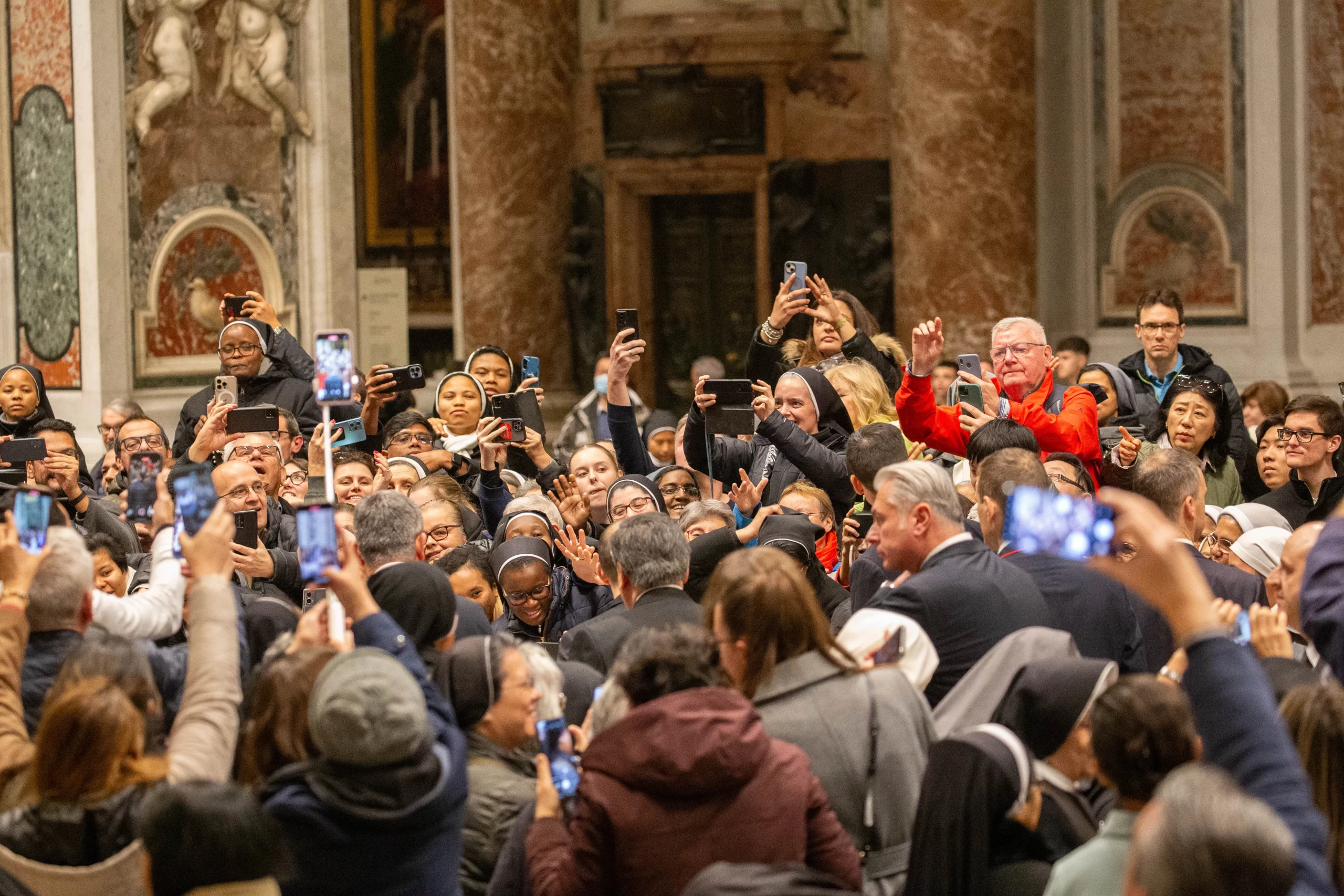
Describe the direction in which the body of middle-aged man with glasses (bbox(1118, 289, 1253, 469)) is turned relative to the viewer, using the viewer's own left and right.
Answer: facing the viewer

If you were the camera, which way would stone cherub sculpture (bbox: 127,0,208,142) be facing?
facing the viewer and to the left of the viewer

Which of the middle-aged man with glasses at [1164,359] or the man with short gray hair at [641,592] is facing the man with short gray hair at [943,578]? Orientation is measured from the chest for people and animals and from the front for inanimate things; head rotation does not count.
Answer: the middle-aged man with glasses

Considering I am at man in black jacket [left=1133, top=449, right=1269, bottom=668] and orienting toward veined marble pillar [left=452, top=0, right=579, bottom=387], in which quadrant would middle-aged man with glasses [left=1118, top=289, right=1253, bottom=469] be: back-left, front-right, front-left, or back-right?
front-right

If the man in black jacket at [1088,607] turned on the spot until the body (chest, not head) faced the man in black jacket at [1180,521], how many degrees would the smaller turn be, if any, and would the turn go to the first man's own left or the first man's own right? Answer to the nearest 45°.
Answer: approximately 45° to the first man's own right

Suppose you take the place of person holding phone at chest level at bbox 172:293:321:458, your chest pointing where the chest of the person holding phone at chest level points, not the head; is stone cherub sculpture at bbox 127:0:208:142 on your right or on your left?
on your right

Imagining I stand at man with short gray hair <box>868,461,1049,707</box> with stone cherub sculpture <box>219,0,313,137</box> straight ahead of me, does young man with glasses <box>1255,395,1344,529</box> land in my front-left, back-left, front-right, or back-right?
front-right

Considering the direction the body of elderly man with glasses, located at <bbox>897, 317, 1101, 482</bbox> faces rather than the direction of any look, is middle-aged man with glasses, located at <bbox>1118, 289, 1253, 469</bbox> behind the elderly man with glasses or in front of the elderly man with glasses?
behind

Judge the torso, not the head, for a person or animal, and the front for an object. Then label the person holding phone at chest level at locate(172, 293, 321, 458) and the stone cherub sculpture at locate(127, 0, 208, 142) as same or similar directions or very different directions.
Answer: same or similar directions

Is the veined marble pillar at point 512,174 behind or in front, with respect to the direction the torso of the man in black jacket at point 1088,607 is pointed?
in front

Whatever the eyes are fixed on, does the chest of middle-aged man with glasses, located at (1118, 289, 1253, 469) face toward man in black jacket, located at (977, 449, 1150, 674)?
yes

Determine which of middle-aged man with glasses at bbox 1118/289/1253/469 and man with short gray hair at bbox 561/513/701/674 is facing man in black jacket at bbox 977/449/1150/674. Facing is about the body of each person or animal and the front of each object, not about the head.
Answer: the middle-aged man with glasses

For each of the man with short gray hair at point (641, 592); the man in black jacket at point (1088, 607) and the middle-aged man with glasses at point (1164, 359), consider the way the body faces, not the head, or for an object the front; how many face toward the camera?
1

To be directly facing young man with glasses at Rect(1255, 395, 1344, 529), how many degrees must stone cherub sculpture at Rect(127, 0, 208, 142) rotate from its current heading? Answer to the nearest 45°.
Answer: approximately 90° to its left

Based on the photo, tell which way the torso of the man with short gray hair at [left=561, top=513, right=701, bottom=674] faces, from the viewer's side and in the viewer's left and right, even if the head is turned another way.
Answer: facing away from the viewer and to the left of the viewer

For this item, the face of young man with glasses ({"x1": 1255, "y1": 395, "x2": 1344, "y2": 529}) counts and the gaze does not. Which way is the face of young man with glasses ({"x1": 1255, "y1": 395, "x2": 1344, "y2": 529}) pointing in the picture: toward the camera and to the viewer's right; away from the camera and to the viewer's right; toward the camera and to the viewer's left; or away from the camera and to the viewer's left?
toward the camera and to the viewer's left

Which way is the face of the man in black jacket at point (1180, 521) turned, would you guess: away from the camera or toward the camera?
away from the camera
